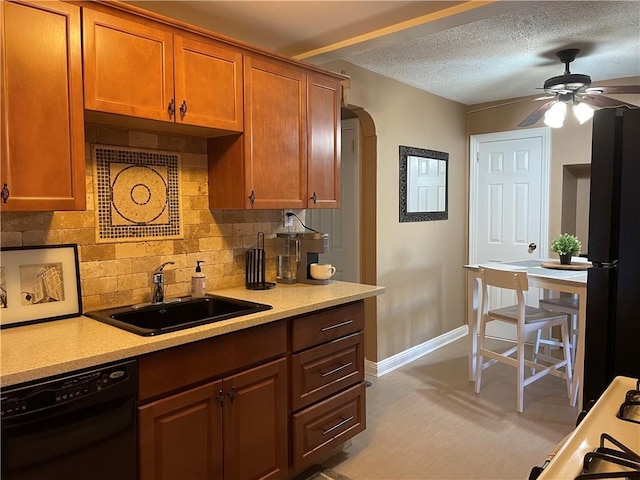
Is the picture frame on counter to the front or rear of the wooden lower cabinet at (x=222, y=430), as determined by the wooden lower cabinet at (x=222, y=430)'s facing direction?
to the rear

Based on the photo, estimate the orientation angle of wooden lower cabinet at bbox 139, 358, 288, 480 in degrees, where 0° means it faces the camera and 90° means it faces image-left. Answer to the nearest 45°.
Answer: approximately 315°

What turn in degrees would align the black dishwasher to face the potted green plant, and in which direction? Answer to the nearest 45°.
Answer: approximately 45° to its left

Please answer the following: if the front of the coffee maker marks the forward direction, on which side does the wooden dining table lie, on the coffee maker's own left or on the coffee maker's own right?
on the coffee maker's own left

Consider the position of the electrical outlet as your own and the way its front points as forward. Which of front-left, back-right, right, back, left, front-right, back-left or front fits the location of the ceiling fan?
front-left

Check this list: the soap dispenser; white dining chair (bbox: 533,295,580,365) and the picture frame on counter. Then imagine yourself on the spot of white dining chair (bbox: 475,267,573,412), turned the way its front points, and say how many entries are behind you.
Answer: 2

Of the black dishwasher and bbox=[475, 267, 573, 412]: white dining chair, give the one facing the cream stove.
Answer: the black dishwasher

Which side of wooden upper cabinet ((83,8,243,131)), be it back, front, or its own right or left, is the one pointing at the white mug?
left

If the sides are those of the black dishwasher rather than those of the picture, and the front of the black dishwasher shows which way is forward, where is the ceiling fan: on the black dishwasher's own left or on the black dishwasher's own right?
on the black dishwasher's own left
